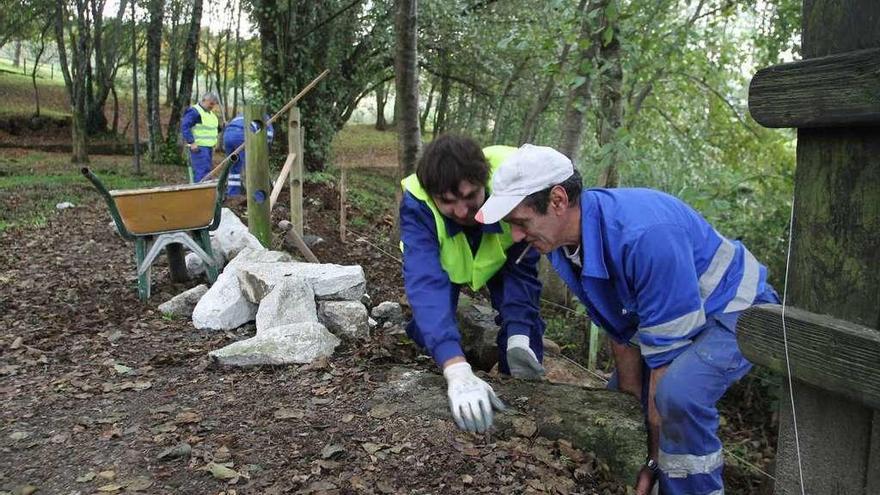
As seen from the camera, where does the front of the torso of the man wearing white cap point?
to the viewer's left

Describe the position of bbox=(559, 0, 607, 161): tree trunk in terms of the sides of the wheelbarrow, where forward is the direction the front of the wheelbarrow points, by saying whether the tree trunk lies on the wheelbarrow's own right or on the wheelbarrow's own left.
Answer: on the wheelbarrow's own right

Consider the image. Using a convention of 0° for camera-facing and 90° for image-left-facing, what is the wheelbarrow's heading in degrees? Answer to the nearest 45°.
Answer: approximately 180°

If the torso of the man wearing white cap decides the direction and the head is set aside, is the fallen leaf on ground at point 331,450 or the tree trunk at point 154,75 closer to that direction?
the fallen leaf on ground

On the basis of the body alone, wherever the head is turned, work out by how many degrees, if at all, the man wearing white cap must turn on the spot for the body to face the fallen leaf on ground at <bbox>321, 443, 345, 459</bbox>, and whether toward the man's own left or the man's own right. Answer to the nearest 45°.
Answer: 0° — they already face it

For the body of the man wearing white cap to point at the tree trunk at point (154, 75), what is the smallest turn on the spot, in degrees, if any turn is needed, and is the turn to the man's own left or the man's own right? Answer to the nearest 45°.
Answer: approximately 45° to the man's own right

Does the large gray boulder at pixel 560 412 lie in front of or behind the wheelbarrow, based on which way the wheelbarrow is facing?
behind

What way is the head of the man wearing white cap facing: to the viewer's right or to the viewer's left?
to the viewer's left

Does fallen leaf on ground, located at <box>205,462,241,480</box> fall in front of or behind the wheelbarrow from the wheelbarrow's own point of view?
behind
